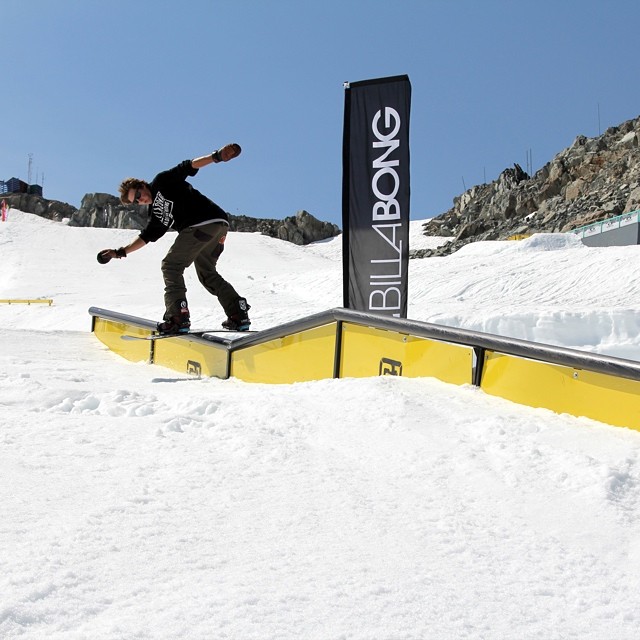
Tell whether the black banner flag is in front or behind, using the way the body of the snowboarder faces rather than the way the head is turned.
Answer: behind

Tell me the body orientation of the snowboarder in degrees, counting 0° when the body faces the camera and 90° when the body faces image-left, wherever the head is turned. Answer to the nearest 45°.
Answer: approximately 45°
